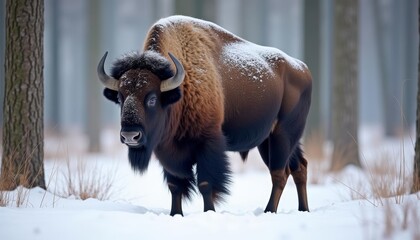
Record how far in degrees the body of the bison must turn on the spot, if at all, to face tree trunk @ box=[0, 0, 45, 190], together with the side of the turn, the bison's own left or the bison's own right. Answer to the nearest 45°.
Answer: approximately 45° to the bison's own right

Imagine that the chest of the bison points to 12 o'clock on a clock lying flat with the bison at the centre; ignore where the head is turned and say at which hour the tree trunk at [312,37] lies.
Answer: The tree trunk is roughly at 5 o'clock from the bison.

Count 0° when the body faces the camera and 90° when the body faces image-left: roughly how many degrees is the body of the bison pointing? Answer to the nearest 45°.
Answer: approximately 45°

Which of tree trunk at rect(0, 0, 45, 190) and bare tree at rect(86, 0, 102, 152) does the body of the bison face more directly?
the tree trunk

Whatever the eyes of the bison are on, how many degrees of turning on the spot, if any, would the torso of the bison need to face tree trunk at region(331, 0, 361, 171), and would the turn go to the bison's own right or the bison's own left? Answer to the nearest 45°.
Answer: approximately 180°

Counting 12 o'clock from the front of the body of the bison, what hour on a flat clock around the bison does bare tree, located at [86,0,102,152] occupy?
The bare tree is roughly at 4 o'clock from the bison.

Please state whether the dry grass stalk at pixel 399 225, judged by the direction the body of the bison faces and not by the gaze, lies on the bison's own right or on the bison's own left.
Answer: on the bison's own left
